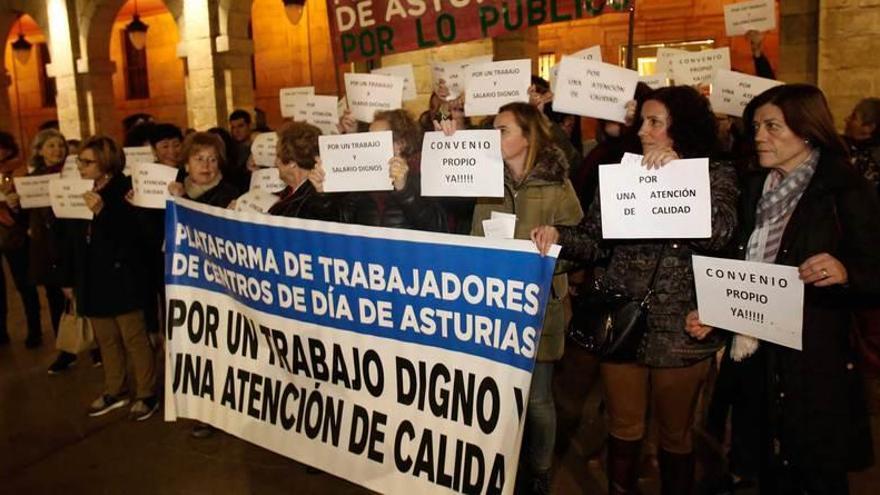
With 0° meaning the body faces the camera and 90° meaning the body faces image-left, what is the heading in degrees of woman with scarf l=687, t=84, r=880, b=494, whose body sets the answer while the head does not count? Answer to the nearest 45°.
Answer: approximately 45°

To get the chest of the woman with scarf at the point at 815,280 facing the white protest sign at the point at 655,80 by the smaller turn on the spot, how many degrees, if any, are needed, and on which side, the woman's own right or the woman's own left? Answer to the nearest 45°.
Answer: approximately 135° to the woman's own right

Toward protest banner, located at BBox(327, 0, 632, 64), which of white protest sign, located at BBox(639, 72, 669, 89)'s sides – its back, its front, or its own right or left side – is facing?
right

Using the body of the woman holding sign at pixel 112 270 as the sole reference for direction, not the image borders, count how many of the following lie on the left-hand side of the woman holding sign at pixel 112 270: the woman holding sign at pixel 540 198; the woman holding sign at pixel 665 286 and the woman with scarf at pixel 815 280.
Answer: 3

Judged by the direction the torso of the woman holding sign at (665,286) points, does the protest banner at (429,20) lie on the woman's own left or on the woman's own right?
on the woman's own right

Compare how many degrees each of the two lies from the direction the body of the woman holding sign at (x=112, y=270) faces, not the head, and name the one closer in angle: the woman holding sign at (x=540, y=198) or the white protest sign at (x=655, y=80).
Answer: the woman holding sign

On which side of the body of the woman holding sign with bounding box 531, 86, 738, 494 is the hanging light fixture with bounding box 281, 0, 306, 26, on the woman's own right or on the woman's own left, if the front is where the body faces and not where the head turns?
on the woman's own right

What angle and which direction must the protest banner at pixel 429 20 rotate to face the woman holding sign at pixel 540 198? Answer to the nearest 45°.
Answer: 0° — it already faces them

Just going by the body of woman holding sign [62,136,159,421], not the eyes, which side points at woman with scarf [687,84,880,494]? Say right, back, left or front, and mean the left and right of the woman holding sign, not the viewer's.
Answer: left

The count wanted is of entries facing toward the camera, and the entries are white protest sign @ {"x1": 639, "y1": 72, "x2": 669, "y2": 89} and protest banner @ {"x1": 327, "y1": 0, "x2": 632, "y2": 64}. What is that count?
2

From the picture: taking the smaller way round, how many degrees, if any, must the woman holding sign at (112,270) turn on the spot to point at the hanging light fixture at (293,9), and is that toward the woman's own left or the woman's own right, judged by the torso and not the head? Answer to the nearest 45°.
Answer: approximately 180°

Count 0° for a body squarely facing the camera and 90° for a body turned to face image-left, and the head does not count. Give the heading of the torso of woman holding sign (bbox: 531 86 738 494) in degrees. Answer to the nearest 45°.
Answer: approximately 45°

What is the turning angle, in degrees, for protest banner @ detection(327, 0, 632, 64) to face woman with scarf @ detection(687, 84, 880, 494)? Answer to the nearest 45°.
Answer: approximately 45° to its left

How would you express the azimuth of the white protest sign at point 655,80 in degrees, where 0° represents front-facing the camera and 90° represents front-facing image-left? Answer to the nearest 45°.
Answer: approximately 0°
